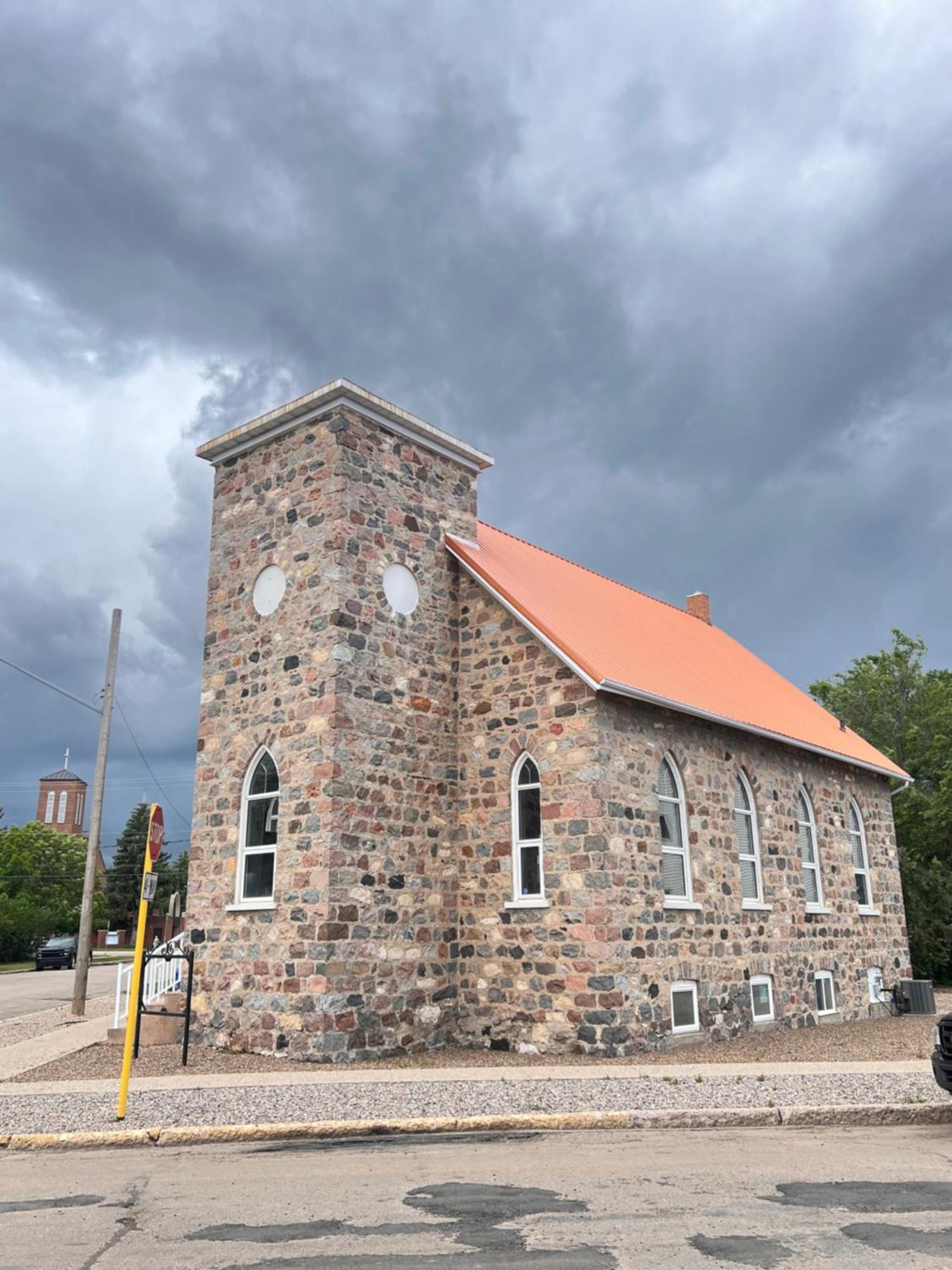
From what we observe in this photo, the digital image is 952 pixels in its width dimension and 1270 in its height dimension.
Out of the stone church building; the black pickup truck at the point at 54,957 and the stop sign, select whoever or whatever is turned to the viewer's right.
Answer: the stop sign

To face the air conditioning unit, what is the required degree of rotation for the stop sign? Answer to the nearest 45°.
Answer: approximately 45° to its left

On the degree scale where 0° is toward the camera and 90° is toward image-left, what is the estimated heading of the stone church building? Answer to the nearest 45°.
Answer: approximately 45°

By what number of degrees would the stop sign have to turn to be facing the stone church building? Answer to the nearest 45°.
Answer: approximately 45° to its left

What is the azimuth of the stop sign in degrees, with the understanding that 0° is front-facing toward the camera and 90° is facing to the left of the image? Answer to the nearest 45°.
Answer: approximately 270°

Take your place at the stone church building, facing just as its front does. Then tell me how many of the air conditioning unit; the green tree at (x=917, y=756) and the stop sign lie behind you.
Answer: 2

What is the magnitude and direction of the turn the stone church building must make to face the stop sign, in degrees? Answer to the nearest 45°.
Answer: approximately 45° to its left

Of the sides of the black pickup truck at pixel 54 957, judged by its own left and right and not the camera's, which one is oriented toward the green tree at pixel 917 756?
left
